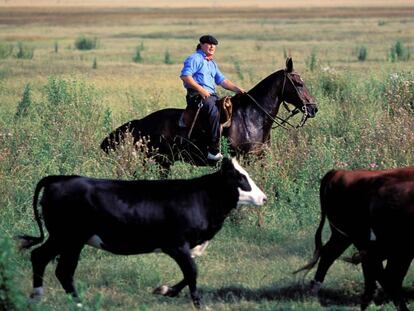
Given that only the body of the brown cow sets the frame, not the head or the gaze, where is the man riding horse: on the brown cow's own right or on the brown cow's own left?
on the brown cow's own left

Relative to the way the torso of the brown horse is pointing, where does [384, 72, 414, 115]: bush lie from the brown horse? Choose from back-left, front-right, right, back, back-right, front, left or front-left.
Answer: front-left

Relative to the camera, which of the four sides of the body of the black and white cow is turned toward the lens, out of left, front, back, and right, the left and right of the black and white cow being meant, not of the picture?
right

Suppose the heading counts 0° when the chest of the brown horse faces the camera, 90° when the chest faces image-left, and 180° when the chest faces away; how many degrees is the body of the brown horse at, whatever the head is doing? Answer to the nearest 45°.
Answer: approximately 270°

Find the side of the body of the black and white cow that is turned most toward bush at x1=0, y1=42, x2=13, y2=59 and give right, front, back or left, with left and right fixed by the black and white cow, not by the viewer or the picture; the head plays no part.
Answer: left

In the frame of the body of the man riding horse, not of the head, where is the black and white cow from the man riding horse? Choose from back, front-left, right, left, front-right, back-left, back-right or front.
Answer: front-right

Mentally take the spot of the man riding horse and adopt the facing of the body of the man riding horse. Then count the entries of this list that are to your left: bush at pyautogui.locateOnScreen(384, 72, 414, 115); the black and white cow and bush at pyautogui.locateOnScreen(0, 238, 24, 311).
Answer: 1

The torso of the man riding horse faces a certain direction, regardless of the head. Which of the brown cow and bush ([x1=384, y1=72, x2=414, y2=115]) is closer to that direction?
the brown cow

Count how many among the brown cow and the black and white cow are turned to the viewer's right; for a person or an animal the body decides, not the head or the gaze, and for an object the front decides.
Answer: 2

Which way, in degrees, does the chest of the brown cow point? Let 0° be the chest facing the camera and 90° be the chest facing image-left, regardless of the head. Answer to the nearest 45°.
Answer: approximately 270°
